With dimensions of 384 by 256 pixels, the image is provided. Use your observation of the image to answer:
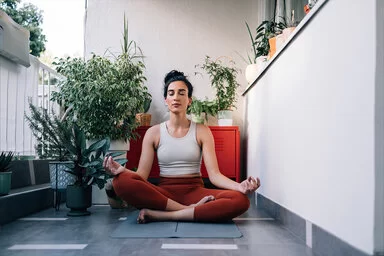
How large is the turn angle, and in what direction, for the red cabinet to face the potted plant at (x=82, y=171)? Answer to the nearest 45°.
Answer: approximately 45° to its right

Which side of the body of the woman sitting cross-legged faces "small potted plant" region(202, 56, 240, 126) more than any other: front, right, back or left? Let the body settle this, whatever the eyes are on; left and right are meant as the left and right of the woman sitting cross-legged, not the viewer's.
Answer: back

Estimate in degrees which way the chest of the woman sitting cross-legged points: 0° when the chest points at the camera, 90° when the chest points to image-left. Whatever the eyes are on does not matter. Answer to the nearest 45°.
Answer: approximately 0°

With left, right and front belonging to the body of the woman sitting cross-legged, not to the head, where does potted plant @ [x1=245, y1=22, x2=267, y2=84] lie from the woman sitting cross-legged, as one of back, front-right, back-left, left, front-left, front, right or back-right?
back-left

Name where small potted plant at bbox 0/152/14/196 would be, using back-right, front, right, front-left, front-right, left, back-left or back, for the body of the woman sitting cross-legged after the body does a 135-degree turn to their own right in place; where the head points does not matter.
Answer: front-left

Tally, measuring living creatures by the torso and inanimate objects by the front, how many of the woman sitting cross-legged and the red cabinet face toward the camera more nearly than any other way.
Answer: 2

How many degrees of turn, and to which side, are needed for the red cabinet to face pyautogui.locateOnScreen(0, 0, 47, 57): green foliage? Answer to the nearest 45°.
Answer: approximately 135° to its right

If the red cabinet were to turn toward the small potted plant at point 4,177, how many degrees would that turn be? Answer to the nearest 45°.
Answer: approximately 45° to its right
